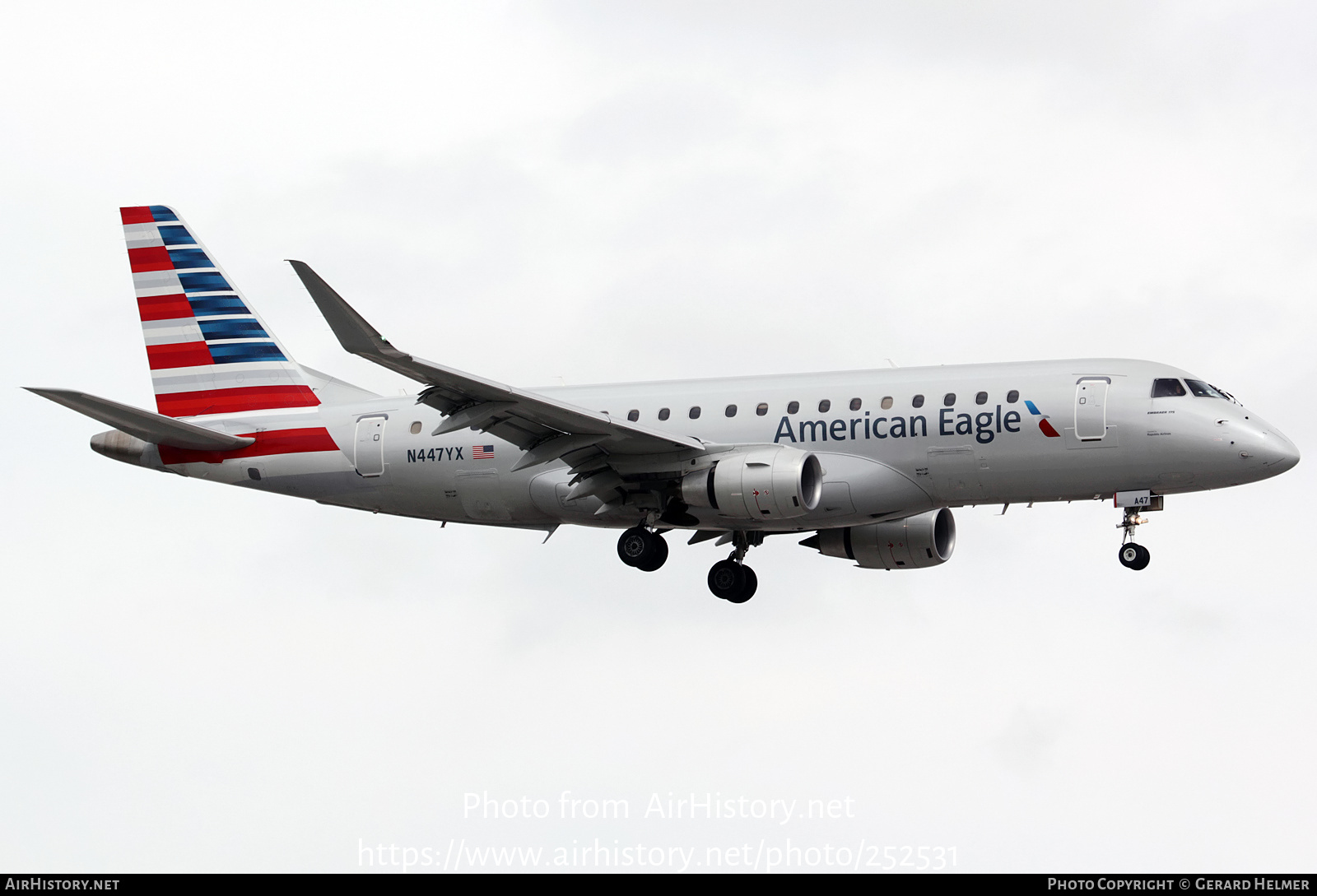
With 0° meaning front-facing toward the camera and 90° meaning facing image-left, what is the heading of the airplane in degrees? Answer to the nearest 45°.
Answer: approximately 270°
